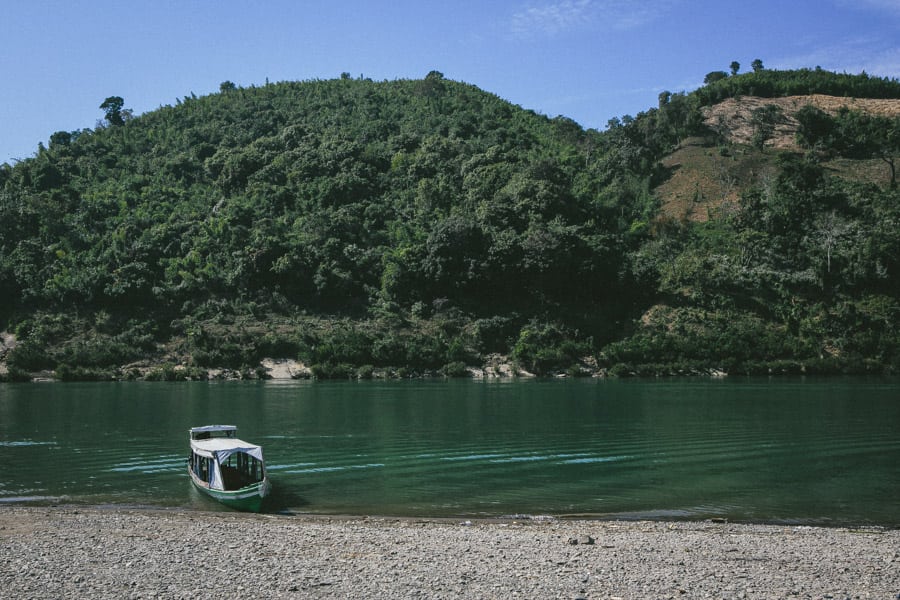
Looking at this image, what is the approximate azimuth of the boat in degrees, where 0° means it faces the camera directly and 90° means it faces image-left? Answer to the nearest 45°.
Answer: approximately 315°
